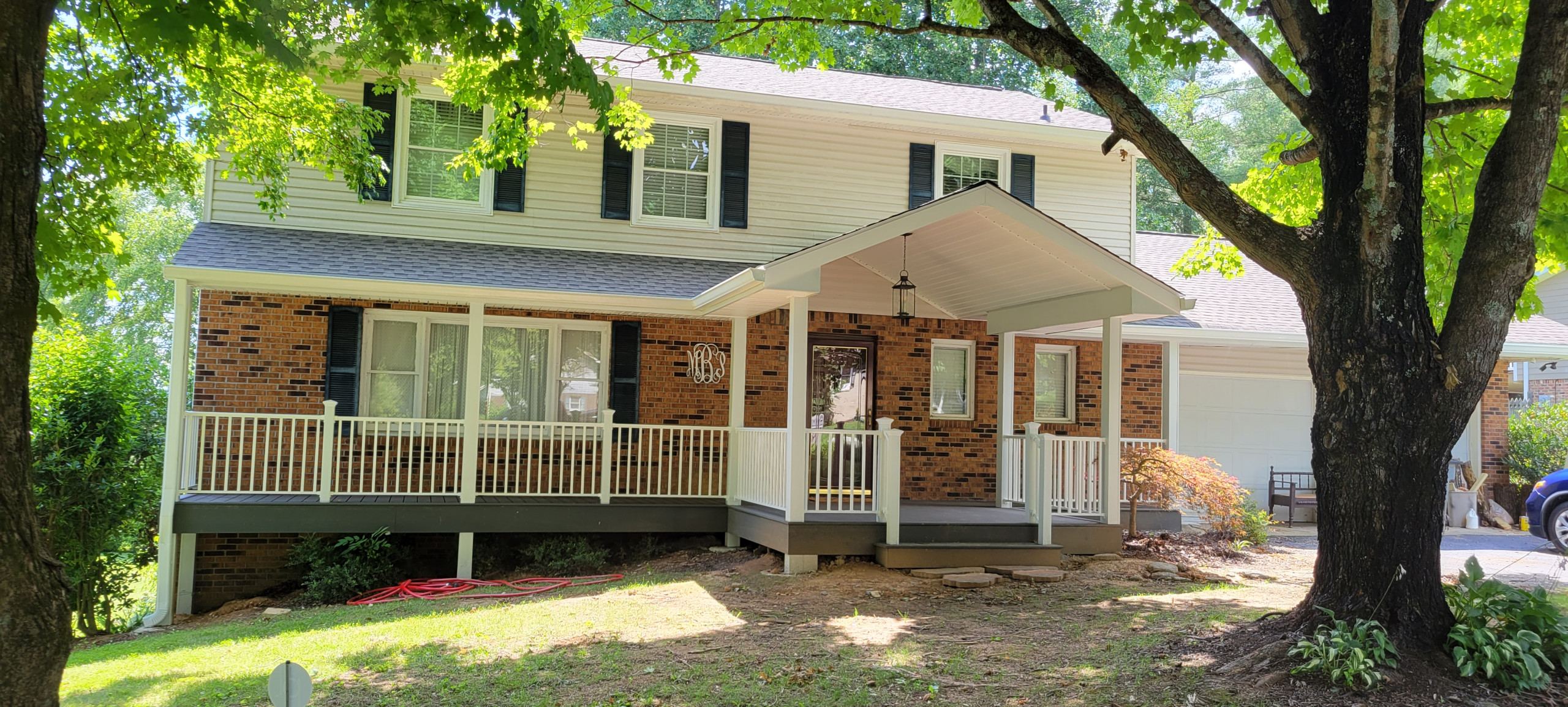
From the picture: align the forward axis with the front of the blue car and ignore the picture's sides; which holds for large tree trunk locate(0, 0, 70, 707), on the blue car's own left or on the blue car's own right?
on the blue car's own left

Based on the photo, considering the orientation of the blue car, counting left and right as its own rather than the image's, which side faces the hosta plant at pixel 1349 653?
left

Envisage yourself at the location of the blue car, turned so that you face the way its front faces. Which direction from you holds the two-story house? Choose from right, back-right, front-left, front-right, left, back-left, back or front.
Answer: front-left

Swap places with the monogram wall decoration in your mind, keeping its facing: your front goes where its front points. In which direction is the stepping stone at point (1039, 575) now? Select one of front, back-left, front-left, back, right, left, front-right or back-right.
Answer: front-left

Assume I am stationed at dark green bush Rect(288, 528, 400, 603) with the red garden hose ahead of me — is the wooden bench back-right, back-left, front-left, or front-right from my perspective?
front-left

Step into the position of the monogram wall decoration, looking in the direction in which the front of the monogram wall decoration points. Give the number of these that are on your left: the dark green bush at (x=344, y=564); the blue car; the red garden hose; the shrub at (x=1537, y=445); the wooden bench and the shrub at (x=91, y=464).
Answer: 3

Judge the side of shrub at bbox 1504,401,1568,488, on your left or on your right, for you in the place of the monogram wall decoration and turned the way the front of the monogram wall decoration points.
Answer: on your left

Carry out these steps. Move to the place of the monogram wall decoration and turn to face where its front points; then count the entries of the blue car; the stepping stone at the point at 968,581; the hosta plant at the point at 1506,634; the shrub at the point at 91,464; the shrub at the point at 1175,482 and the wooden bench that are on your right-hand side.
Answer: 1

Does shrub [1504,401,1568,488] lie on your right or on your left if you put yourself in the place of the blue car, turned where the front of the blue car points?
on your right

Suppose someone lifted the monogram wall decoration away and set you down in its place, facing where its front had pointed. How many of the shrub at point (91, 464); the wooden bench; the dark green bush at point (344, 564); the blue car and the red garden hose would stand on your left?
2

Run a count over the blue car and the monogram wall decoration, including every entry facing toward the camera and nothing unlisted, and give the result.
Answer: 1

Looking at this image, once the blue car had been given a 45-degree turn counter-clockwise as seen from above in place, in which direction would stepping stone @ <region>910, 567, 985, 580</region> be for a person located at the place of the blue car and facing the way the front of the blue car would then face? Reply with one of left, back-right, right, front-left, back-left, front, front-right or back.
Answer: front

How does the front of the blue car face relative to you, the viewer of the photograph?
facing to the left of the viewer

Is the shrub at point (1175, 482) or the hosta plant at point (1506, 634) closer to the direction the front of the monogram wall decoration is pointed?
the hosta plant

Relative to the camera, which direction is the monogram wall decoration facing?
toward the camera

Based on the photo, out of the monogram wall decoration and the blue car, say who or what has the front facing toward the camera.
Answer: the monogram wall decoration

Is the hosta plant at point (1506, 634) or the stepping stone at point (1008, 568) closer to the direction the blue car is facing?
the stepping stone

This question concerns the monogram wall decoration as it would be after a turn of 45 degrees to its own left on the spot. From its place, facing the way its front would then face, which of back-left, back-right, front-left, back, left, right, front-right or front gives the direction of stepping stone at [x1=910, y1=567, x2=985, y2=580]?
front

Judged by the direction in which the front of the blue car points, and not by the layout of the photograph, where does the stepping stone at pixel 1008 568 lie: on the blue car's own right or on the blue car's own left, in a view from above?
on the blue car's own left
